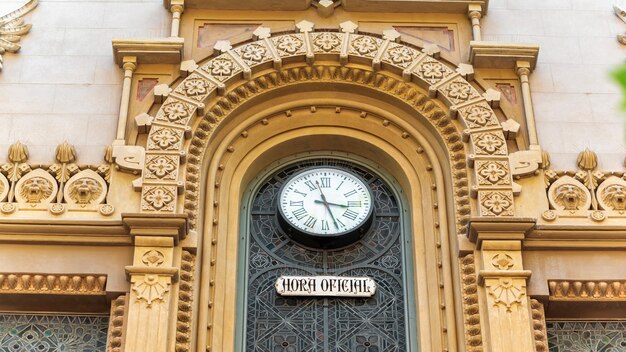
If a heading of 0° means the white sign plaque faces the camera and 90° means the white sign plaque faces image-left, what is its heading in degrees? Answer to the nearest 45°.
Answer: approximately 0°

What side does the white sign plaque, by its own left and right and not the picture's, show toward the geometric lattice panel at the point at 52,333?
right

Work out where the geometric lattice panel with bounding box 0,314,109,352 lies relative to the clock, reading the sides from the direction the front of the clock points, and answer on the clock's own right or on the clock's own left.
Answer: on the clock's own right

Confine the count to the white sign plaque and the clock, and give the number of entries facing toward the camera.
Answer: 2

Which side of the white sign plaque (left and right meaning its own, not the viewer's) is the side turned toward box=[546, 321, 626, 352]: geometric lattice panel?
left
